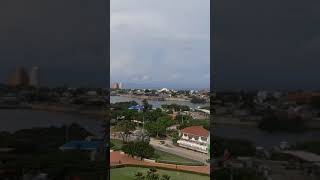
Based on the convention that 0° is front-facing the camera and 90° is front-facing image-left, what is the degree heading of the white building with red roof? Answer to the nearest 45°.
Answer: approximately 45°

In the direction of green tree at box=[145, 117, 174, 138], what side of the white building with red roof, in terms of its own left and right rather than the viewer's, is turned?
right
